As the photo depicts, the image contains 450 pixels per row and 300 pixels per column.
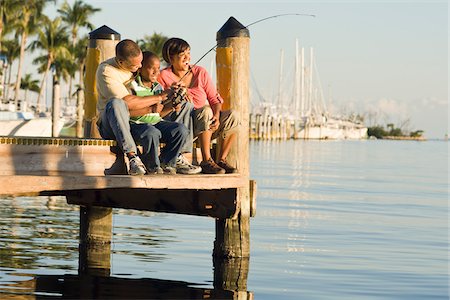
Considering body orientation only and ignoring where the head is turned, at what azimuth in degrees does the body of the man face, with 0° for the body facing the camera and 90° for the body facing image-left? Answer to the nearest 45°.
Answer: approximately 315°

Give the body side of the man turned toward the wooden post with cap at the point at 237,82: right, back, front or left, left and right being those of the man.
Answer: front

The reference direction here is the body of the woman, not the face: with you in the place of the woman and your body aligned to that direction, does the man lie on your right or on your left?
on your right

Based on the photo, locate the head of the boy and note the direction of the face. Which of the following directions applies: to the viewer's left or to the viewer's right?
to the viewer's right
